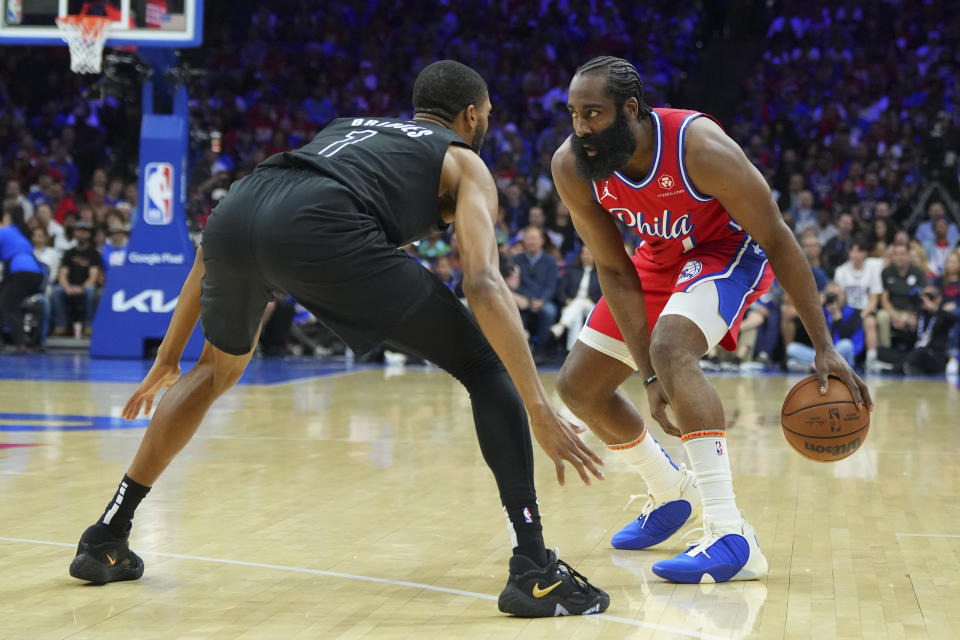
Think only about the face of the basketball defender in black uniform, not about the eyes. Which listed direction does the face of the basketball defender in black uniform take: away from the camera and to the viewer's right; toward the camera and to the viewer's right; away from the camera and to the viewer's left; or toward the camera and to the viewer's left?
away from the camera and to the viewer's right

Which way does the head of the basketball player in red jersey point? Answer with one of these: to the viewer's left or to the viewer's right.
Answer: to the viewer's left

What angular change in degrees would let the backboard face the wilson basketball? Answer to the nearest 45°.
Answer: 0° — it already faces it

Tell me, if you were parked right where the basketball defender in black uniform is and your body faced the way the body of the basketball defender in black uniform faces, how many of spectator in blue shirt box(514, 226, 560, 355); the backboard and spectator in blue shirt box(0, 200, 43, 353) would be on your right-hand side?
0

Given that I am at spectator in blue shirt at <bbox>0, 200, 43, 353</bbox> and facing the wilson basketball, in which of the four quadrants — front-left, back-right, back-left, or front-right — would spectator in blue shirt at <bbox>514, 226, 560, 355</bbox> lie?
front-left

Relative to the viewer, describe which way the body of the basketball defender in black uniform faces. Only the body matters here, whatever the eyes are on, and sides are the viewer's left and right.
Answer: facing away from the viewer and to the right of the viewer

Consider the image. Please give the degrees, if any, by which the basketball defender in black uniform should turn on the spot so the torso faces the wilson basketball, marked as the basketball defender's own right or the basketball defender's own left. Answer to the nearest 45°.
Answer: approximately 45° to the basketball defender's own right

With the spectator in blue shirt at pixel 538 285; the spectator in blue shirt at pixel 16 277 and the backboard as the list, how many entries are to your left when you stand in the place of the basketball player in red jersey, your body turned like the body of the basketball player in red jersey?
0

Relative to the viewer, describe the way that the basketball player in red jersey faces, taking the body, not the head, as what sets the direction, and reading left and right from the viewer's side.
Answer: facing the viewer and to the left of the viewer

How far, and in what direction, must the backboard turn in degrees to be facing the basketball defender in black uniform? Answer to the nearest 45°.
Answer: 0° — it already faces them

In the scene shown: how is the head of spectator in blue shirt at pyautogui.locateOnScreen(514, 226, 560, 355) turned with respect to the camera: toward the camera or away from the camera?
toward the camera

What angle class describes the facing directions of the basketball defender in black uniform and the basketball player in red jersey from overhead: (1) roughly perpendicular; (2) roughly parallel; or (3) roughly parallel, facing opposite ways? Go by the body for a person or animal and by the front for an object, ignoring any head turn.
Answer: roughly parallel, facing opposite ways

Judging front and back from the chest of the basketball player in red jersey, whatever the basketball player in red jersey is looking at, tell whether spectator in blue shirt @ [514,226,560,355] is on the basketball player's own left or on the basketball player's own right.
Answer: on the basketball player's own right
